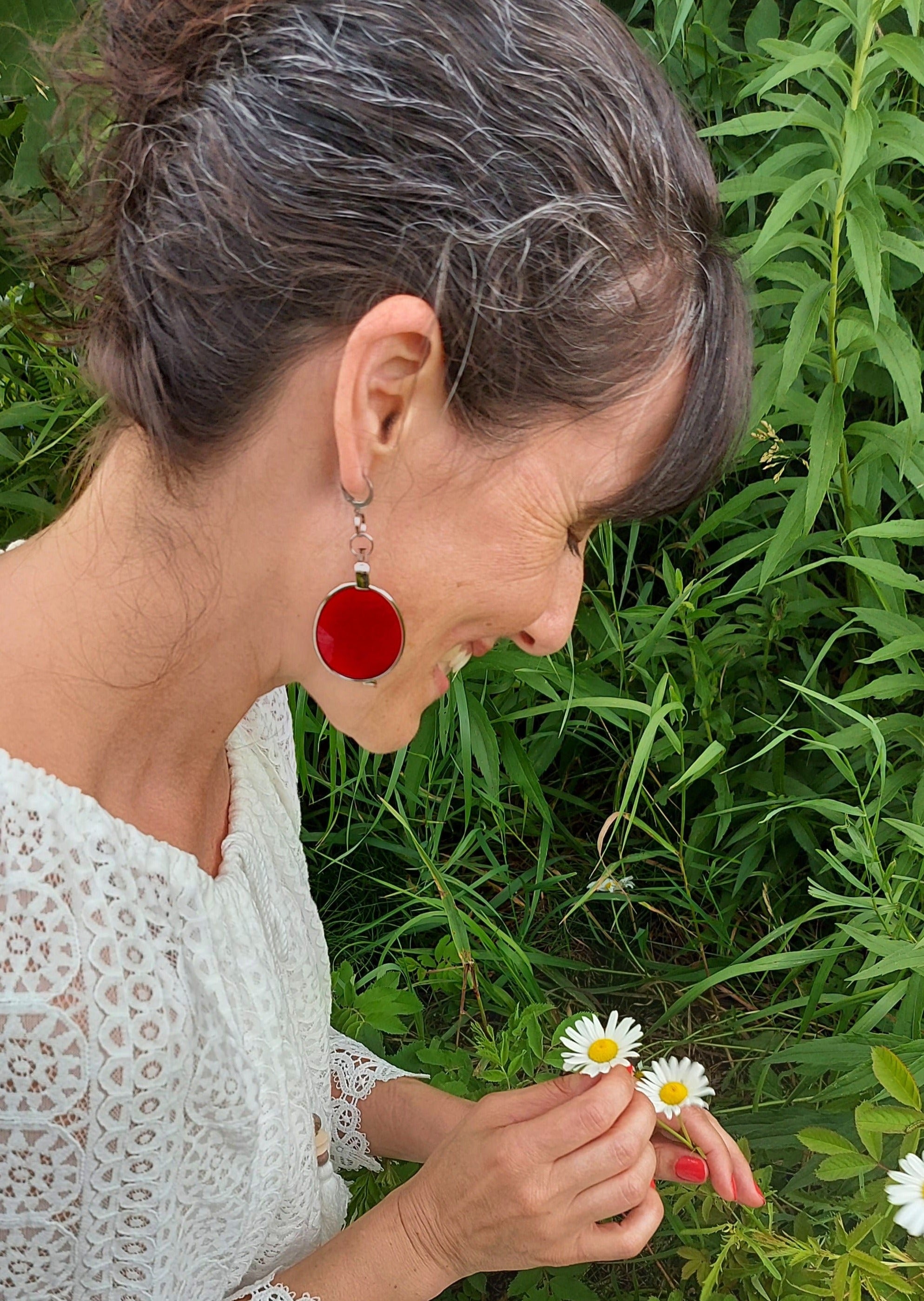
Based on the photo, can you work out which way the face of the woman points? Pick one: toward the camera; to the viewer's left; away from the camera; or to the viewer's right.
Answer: to the viewer's right

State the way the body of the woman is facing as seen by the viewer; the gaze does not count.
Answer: to the viewer's right
